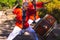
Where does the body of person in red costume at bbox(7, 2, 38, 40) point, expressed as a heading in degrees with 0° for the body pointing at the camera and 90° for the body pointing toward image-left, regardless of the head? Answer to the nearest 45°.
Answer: approximately 315°
